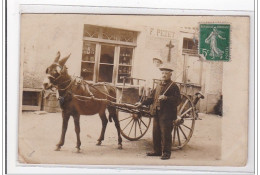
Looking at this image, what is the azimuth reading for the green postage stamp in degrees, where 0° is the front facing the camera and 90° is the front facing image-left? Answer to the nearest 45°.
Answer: approximately 0°
